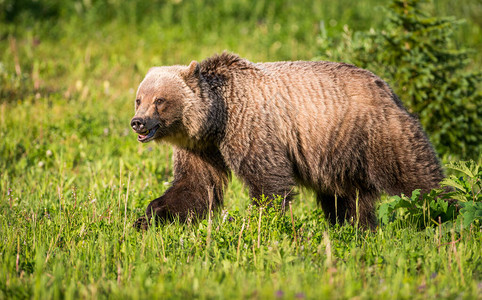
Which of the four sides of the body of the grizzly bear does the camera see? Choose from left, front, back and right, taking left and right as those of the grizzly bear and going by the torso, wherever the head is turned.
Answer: left

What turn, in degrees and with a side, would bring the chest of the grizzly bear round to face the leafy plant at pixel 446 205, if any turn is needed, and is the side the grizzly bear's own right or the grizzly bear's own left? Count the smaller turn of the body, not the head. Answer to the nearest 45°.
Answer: approximately 135° to the grizzly bear's own left

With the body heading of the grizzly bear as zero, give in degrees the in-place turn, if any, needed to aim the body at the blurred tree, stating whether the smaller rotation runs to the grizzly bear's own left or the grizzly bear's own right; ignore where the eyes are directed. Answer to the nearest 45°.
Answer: approximately 135° to the grizzly bear's own right
